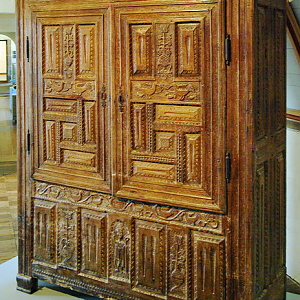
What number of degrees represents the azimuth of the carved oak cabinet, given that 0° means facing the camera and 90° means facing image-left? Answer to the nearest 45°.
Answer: approximately 45°
